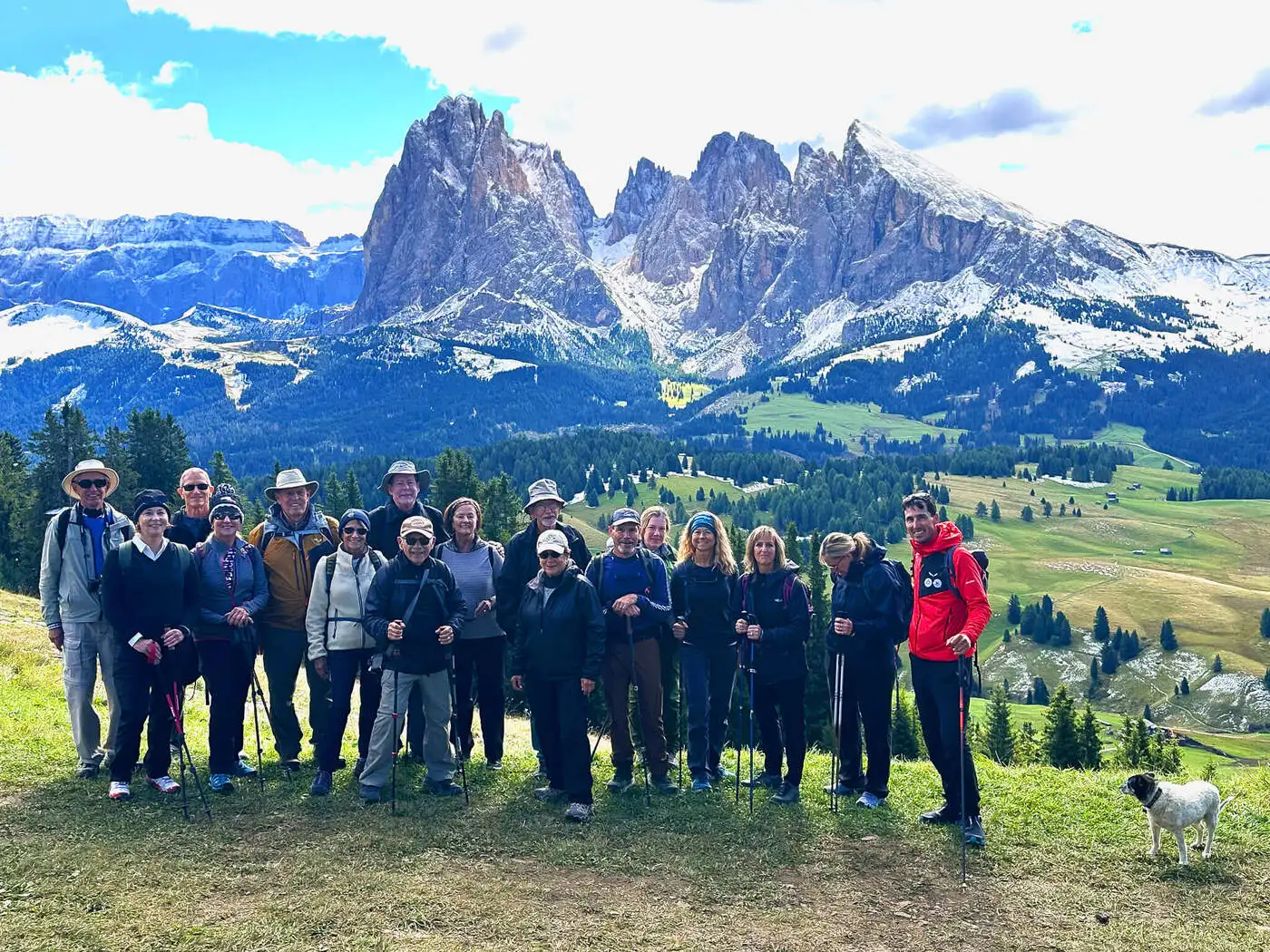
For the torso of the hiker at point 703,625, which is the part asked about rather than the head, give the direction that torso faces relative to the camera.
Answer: toward the camera

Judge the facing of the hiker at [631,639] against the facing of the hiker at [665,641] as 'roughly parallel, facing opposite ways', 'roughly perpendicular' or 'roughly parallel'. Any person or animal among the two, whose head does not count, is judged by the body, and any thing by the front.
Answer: roughly parallel

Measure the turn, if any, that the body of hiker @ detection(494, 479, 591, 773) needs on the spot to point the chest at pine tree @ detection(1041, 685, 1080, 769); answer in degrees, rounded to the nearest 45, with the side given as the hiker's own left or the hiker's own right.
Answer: approximately 135° to the hiker's own left

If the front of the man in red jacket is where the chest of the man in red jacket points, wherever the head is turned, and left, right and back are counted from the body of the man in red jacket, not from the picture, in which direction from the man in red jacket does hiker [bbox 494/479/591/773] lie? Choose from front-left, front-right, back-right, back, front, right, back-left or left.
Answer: front-right

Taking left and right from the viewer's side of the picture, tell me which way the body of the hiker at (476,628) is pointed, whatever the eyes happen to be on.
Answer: facing the viewer

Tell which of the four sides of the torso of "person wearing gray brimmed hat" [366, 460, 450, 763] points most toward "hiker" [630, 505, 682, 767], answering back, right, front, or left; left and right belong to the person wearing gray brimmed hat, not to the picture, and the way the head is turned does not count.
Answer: left

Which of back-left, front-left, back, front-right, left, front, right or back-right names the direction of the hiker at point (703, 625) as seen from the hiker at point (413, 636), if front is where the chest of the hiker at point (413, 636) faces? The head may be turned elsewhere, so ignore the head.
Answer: left

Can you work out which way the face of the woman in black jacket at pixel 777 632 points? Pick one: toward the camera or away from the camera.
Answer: toward the camera

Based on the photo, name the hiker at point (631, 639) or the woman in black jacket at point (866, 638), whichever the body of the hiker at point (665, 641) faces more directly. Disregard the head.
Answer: the hiker

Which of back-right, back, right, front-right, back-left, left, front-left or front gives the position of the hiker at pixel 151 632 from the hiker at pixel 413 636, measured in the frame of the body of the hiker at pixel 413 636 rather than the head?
right

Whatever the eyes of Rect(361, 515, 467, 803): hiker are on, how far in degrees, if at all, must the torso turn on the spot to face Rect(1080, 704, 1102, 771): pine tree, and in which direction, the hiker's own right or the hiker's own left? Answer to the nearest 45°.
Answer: approximately 135° to the hiker's own left

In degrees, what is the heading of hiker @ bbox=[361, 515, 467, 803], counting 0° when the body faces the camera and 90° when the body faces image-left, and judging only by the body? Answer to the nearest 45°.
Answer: approximately 0°

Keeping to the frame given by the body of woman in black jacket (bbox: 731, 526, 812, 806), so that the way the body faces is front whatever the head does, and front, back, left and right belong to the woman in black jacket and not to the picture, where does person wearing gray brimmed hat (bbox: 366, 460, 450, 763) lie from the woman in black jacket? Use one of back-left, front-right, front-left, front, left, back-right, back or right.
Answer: front-right

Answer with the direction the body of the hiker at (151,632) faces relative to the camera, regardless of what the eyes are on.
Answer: toward the camera

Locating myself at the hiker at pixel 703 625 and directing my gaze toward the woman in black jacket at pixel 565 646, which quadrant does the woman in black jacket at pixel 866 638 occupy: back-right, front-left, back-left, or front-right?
back-left

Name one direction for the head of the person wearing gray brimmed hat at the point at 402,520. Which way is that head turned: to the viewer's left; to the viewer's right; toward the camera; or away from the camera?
toward the camera

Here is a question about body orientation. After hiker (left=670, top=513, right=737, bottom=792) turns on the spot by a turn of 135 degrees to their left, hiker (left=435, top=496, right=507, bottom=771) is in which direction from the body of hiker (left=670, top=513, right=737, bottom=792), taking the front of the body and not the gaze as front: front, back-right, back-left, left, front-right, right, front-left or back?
back-left

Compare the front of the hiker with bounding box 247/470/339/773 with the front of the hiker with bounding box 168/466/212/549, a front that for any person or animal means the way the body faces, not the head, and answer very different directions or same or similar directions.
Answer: same or similar directions

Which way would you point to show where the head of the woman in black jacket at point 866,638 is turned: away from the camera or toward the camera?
toward the camera
